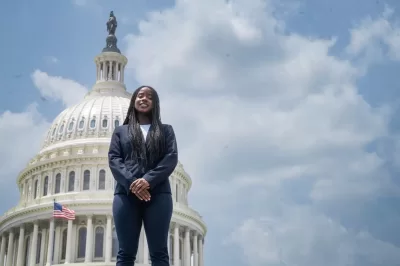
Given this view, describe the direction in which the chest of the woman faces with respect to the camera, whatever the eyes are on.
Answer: toward the camera

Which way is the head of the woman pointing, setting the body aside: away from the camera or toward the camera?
toward the camera
